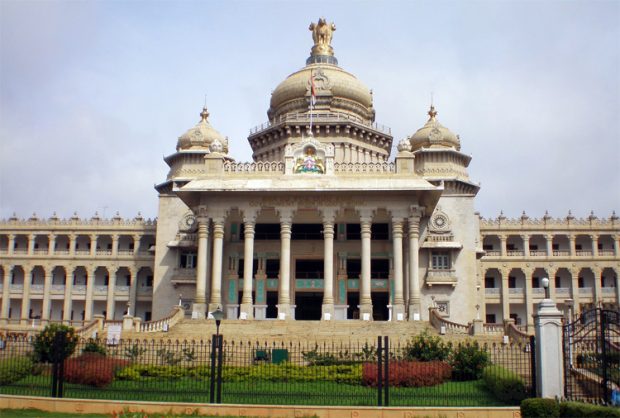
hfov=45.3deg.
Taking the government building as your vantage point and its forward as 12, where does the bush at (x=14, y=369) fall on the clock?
The bush is roughly at 1 o'clock from the government building.

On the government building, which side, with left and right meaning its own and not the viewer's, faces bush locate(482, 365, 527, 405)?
front

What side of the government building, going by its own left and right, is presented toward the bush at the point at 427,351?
front

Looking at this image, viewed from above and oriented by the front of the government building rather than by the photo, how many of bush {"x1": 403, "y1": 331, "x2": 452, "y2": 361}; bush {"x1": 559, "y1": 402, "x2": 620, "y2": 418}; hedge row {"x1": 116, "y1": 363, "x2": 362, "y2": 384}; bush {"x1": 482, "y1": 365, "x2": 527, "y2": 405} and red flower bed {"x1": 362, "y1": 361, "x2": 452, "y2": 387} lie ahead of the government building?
5

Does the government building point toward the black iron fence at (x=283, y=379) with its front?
yes

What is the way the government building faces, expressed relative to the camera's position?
facing the viewer

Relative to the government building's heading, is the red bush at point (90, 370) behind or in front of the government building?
in front

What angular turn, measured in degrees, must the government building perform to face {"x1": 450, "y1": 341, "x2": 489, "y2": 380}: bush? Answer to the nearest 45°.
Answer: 0° — it already faces it

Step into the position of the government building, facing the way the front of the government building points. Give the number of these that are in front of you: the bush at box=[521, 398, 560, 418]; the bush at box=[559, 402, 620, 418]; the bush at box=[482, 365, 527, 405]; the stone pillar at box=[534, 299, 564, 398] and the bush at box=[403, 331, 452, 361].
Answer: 5

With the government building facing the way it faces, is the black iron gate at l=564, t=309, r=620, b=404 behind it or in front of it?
in front

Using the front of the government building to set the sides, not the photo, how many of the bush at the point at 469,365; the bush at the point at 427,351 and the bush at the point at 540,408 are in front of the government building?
3

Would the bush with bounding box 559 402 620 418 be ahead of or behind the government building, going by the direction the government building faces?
ahead

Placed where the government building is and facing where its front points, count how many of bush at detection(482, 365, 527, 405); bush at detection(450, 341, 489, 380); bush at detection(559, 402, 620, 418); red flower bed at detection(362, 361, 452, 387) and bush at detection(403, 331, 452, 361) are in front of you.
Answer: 5
